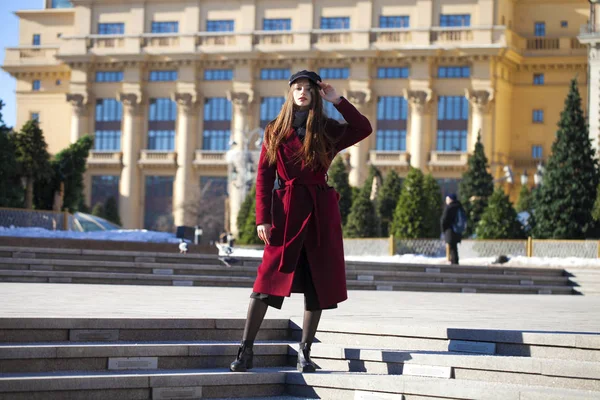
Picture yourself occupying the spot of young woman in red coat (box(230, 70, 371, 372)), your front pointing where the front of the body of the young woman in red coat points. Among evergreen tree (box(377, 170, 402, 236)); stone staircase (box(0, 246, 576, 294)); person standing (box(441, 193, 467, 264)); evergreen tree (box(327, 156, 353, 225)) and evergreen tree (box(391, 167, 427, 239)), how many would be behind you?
5

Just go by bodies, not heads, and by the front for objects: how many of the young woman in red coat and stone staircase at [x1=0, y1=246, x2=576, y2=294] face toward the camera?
2

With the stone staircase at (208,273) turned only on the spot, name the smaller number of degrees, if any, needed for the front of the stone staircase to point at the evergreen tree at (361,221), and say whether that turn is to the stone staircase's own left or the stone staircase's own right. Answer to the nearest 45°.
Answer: approximately 180°

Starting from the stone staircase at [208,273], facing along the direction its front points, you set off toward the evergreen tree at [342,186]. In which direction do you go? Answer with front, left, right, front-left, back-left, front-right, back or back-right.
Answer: back

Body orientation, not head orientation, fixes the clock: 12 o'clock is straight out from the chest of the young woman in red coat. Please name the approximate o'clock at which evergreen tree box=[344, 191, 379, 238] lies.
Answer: The evergreen tree is roughly at 6 o'clock from the young woman in red coat.

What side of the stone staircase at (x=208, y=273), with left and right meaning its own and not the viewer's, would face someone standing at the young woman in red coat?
front

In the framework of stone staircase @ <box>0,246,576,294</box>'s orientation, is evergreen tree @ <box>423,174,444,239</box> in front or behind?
behind

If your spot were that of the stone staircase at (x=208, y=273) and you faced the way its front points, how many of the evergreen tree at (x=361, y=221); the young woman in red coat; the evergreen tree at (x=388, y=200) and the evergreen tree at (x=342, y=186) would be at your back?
3

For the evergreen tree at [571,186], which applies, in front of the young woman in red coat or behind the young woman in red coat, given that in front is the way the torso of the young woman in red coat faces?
behind

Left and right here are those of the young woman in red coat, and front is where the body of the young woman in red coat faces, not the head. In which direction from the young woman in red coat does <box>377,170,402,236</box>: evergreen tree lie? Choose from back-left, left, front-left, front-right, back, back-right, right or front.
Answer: back

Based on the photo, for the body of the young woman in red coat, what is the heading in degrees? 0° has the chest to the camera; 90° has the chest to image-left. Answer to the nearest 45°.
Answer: approximately 0°

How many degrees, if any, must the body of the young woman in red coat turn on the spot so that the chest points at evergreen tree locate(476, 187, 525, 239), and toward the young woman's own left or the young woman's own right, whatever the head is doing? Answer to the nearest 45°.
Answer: approximately 180°
